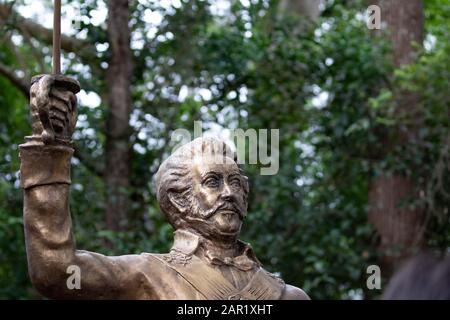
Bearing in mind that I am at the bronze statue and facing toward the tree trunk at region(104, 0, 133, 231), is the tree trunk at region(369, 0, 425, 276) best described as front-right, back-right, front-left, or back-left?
front-right

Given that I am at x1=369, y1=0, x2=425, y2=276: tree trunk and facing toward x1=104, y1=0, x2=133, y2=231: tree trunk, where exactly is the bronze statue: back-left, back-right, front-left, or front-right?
front-left

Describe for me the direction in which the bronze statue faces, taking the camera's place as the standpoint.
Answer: facing the viewer and to the right of the viewer

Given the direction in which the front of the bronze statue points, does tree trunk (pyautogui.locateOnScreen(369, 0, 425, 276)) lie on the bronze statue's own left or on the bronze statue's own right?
on the bronze statue's own left

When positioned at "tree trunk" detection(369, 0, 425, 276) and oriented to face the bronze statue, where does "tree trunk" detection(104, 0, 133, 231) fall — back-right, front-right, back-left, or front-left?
front-right

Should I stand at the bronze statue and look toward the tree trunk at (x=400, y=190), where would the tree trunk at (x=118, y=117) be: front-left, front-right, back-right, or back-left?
front-left
